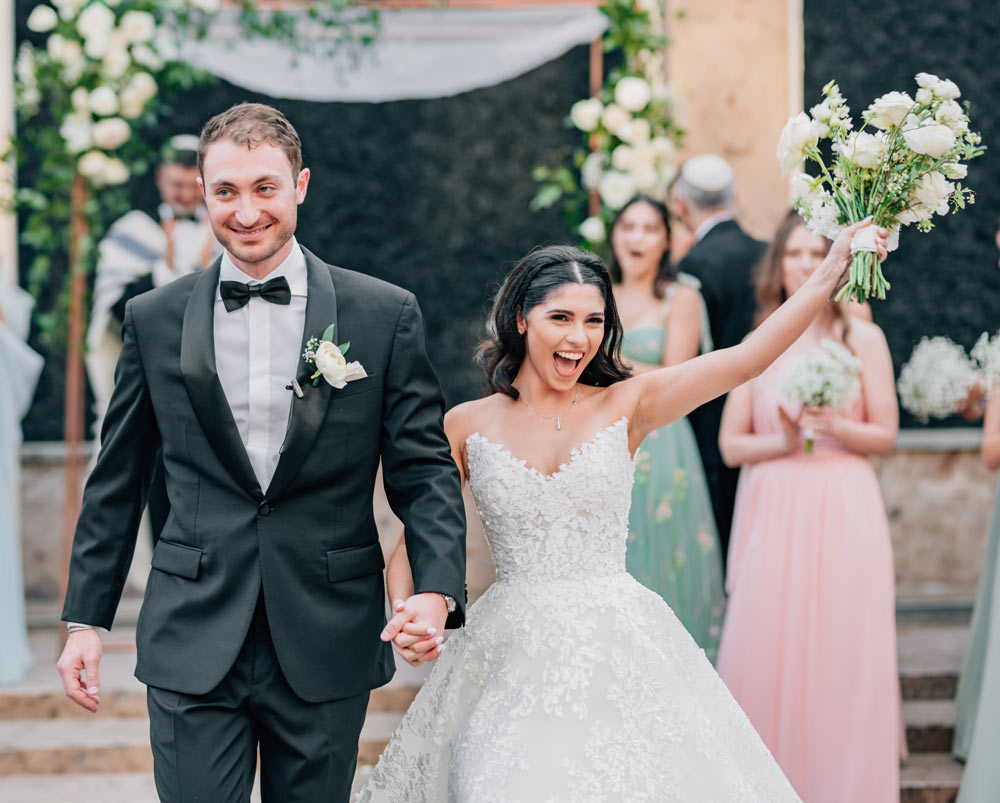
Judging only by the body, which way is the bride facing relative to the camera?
toward the camera

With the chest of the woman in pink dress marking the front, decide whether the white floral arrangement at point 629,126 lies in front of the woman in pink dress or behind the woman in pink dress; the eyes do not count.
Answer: behind

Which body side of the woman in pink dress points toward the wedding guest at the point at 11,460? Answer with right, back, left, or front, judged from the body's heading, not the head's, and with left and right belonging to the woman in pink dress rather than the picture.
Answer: right

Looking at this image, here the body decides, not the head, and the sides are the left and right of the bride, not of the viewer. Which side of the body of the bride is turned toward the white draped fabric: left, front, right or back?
back

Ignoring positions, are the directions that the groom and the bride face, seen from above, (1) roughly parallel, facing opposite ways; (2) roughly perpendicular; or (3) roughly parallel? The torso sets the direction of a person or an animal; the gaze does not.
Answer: roughly parallel

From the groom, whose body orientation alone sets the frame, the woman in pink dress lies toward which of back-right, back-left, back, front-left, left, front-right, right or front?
back-left

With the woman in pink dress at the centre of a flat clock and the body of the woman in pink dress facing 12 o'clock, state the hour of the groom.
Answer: The groom is roughly at 1 o'clock from the woman in pink dress.

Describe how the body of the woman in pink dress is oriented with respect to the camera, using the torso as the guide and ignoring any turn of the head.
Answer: toward the camera

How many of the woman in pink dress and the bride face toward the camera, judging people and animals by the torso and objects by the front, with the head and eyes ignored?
2

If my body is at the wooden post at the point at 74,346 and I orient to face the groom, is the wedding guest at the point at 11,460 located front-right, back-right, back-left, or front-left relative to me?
front-right

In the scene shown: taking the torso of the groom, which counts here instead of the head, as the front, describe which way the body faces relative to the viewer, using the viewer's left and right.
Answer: facing the viewer

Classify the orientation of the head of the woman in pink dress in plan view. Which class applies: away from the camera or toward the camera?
toward the camera

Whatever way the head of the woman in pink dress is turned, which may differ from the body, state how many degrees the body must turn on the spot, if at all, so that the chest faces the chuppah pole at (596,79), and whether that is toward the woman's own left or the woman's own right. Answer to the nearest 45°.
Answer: approximately 135° to the woman's own right

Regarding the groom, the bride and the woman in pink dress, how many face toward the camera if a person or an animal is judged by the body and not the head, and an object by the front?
3

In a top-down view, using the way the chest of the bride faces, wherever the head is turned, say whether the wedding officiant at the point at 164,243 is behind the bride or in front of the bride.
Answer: behind

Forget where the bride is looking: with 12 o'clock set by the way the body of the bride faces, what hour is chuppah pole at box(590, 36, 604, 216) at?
The chuppah pole is roughly at 6 o'clock from the bride.
